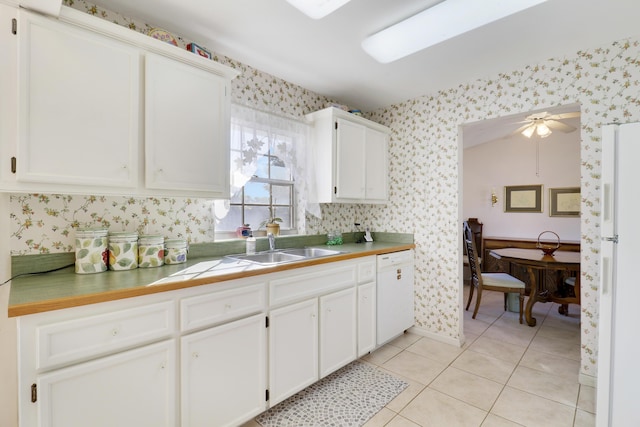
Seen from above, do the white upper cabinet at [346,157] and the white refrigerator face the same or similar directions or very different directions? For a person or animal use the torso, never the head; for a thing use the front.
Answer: very different directions

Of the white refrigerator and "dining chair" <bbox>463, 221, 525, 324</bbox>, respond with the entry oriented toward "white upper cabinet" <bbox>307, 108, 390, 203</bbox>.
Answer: the white refrigerator

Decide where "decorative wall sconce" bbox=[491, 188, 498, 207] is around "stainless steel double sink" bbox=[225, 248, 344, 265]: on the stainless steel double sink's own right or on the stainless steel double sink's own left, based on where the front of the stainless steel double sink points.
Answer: on the stainless steel double sink's own left

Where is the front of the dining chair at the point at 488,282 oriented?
to the viewer's right

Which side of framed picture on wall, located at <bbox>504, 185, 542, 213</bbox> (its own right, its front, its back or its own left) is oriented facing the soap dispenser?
front

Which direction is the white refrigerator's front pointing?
to the viewer's left

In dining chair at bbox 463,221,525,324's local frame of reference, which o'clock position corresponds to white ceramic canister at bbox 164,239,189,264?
The white ceramic canister is roughly at 4 o'clock from the dining chair.

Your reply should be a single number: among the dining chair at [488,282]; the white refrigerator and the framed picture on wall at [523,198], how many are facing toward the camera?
1

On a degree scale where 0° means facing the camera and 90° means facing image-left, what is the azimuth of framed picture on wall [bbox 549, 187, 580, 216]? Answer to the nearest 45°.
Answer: approximately 0°

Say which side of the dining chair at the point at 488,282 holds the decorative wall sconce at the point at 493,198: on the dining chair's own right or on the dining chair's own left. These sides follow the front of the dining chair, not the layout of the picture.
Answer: on the dining chair's own left

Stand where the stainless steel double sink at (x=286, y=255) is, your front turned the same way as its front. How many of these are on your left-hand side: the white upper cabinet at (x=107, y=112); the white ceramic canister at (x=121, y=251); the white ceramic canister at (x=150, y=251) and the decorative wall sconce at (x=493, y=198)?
1

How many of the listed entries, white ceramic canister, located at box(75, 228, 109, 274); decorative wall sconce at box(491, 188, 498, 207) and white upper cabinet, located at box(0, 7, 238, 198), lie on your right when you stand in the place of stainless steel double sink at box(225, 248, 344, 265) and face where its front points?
2
